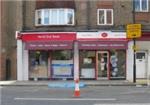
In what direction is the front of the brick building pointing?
toward the camera
